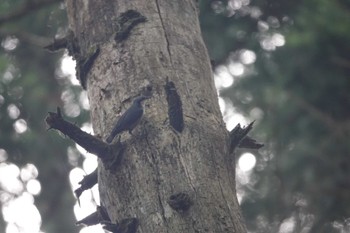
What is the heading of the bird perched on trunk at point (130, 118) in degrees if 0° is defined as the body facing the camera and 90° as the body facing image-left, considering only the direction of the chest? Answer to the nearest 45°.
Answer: approximately 270°
